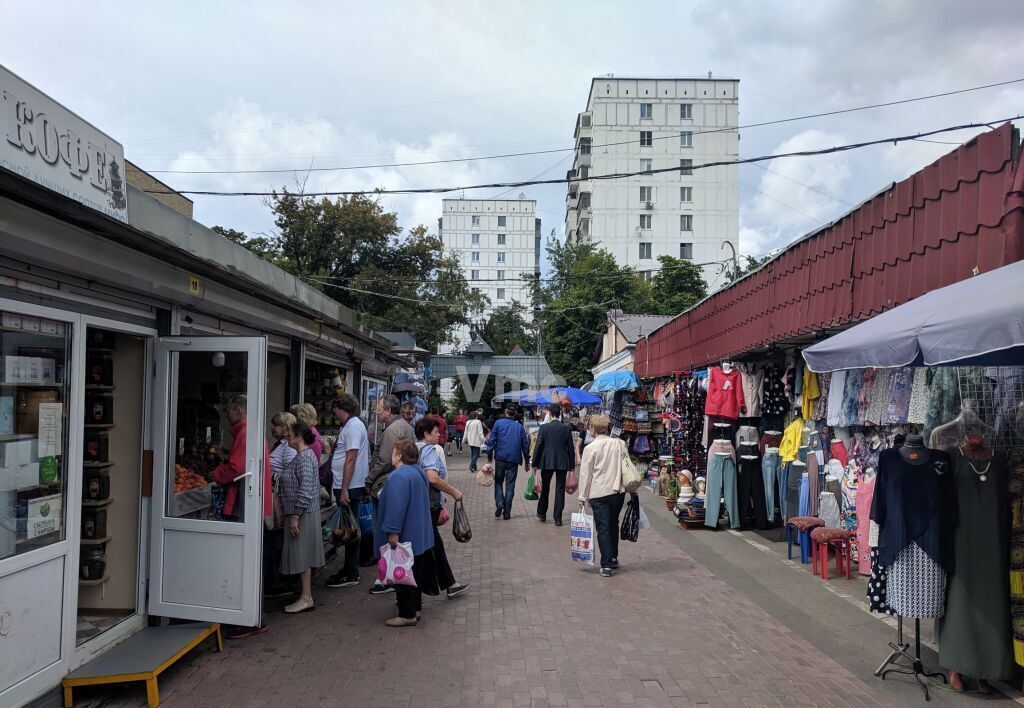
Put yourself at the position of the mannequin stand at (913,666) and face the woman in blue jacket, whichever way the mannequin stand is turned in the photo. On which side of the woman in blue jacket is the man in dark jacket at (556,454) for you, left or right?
right

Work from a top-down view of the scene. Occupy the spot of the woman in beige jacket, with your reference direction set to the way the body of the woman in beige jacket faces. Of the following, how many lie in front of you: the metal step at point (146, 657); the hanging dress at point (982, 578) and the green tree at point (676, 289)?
1

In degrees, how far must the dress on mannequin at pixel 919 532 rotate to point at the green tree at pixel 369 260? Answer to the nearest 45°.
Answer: approximately 135° to its right

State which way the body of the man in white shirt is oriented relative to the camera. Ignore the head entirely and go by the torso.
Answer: to the viewer's left
